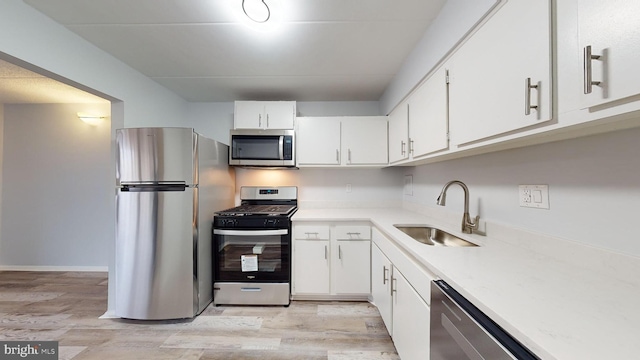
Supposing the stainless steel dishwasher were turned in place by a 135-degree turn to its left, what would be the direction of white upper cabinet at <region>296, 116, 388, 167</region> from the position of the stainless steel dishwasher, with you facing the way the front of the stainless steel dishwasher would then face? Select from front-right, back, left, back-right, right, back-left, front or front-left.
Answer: back-left

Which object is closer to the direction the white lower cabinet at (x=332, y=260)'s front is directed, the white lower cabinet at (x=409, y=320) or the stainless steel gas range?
the white lower cabinet

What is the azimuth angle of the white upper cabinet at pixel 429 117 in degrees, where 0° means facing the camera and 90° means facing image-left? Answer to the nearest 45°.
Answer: approximately 45°

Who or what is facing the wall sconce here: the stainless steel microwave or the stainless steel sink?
the stainless steel sink

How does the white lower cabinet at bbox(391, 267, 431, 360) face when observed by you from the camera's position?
facing to the left of the viewer

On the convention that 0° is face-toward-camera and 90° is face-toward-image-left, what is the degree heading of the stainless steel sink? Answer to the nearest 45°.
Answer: approximately 90°
